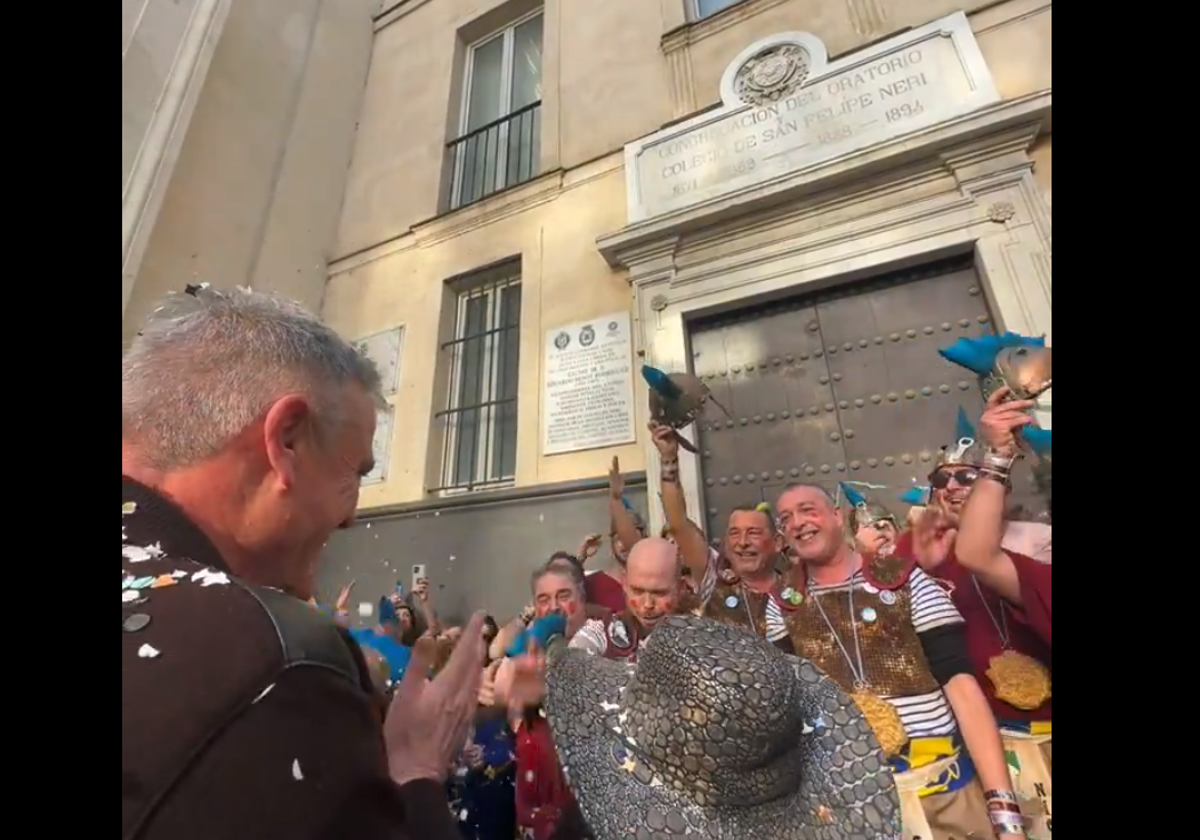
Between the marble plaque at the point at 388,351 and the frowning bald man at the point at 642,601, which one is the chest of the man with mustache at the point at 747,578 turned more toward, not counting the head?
the frowning bald man

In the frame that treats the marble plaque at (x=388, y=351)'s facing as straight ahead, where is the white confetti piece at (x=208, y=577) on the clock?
The white confetti piece is roughly at 12 o'clock from the marble plaque.

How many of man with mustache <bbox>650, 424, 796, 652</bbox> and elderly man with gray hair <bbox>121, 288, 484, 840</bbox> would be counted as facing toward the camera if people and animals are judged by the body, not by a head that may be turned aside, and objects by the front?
1

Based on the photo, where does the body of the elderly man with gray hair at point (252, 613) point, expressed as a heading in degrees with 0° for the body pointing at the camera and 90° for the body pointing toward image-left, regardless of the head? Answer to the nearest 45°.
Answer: approximately 225°

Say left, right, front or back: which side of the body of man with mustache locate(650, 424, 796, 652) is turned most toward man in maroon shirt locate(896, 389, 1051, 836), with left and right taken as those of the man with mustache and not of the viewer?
left

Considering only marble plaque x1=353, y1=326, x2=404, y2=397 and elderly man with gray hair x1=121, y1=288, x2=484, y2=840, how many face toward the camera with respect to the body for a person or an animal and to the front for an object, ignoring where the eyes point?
1

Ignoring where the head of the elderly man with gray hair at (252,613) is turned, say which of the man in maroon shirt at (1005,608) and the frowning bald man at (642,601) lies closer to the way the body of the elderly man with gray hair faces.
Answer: the frowning bald man

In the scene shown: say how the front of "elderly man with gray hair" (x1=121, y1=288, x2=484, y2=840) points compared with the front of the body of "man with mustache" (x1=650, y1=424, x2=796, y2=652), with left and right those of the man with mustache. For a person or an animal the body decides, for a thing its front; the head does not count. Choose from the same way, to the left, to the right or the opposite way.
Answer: the opposite way
